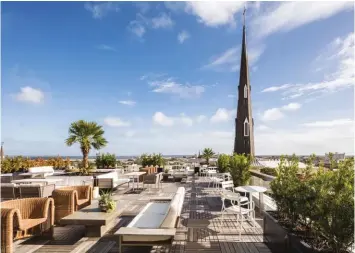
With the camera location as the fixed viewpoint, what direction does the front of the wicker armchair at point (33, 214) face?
facing the viewer and to the right of the viewer

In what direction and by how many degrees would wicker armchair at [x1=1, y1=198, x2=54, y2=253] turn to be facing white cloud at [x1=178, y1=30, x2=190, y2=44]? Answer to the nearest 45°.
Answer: approximately 90° to its left

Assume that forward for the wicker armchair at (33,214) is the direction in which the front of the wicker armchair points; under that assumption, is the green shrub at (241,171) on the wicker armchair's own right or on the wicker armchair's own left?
on the wicker armchair's own left

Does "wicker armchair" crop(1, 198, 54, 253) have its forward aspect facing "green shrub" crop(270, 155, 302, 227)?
yes

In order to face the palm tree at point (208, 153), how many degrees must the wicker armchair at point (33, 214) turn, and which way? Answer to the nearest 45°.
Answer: approximately 90° to its left

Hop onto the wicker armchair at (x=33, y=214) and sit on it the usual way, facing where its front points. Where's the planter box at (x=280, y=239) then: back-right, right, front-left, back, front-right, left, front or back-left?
front

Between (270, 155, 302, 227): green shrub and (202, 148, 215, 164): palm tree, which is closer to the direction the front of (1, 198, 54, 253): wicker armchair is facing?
the green shrub

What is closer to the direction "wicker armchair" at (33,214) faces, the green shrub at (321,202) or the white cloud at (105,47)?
the green shrub

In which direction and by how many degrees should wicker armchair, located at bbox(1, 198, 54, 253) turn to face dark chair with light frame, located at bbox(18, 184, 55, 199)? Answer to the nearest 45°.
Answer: approximately 135° to its left

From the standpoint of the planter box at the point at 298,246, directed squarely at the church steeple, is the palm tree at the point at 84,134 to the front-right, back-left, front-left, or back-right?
front-left

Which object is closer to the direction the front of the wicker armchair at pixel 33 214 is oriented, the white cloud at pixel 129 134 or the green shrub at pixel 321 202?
the green shrub
